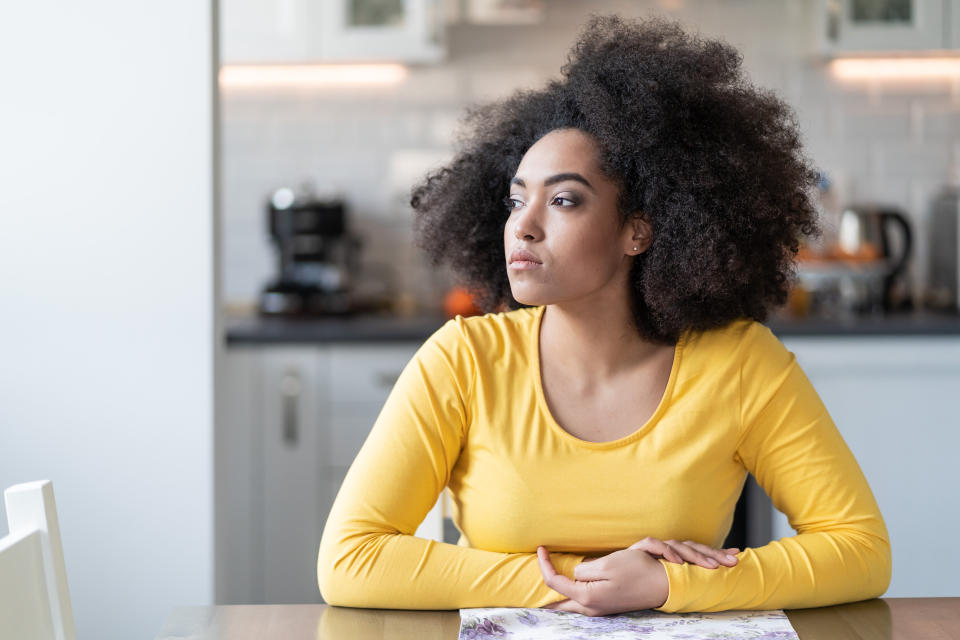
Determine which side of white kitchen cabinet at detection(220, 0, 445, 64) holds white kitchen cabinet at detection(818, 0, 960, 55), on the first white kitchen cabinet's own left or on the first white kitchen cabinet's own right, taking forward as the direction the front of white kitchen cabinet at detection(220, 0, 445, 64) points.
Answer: on the first white kitchen cabinet's own left

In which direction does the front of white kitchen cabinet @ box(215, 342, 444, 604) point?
toward the camera

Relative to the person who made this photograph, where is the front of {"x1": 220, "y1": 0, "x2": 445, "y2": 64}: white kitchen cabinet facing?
facing the viewer

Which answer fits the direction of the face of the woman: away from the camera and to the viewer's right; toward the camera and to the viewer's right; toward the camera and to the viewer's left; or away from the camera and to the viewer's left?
toward the camera and to the viewer's left

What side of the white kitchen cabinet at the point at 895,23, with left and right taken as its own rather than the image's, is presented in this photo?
front

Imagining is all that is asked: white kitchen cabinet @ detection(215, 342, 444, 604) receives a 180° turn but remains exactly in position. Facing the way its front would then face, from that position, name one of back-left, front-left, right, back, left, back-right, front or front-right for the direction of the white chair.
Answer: back

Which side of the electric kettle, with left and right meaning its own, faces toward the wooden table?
left

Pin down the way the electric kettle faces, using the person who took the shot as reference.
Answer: facing to the left of the viewer

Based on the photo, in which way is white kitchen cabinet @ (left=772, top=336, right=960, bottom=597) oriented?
toward the camera

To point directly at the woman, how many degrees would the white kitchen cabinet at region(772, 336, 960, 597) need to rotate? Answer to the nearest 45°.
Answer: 0° — it already faces them
